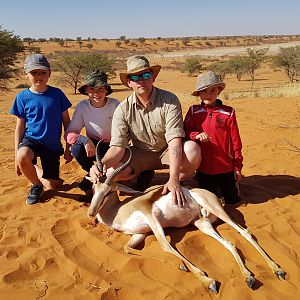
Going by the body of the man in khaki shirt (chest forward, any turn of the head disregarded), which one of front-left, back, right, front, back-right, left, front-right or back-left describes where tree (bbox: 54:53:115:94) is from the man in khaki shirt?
back

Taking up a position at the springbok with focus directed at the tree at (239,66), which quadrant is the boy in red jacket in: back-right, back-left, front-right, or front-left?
front-right

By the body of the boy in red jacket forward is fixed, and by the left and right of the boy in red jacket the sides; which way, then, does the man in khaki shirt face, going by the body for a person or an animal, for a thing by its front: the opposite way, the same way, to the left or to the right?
the same way

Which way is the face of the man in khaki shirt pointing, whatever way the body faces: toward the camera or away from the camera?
toward the camera

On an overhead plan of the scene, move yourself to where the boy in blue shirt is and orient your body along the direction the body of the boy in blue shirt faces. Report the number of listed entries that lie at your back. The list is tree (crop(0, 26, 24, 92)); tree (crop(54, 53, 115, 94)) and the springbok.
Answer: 2

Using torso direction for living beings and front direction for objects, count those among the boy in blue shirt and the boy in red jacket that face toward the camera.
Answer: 2

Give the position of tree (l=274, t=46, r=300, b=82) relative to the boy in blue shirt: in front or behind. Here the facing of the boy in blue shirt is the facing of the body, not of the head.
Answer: behind

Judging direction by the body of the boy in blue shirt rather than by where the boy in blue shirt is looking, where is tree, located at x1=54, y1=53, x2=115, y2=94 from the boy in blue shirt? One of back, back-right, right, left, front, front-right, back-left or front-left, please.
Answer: back

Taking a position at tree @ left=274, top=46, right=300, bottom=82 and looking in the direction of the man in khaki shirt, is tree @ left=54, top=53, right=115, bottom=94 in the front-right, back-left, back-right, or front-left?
front-right

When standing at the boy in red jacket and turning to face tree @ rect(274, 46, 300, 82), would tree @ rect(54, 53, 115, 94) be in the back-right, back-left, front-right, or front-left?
front-left

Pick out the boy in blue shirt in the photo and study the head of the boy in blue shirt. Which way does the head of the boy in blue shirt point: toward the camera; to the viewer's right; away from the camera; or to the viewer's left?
toward the camera

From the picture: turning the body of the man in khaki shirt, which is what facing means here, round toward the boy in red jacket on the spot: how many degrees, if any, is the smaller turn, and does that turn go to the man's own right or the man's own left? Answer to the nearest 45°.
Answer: approximately 90° to the man's own left

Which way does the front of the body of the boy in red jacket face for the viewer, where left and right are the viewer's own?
facing the viewer
